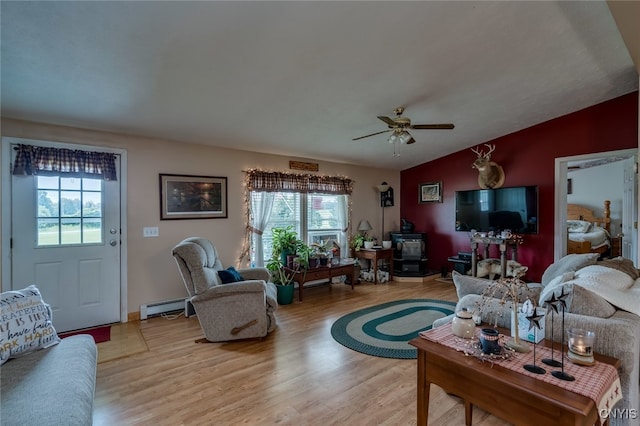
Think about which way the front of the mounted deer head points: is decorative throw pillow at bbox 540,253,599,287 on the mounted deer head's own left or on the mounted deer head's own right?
on the mounted deer head's own left

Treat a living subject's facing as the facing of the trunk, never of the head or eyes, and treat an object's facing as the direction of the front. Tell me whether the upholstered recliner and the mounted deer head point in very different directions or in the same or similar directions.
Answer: very different directions

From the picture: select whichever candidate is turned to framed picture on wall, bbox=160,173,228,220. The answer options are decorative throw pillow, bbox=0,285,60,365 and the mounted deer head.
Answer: the mounted deer head

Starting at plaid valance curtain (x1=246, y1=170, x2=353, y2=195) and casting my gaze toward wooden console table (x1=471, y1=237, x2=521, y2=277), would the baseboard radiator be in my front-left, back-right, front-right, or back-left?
back-right

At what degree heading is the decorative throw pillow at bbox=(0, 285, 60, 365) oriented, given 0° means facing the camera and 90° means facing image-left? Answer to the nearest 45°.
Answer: approximately 0°

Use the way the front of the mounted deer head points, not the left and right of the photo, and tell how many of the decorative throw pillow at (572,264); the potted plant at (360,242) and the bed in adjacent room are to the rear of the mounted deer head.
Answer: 1

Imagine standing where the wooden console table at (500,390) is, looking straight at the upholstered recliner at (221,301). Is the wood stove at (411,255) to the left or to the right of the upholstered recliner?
right
